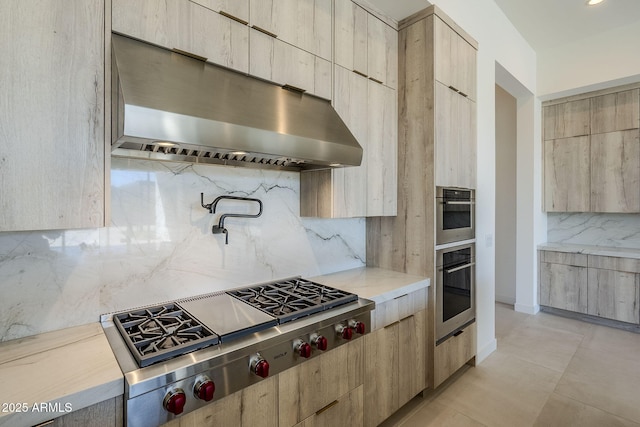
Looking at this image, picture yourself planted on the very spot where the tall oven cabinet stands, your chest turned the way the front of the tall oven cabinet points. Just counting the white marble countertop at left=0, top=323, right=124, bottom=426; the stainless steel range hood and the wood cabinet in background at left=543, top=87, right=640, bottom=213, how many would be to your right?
2

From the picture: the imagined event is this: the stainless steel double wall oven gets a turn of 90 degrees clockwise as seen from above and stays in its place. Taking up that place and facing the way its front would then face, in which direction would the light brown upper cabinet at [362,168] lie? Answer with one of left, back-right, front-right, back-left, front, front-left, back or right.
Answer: front

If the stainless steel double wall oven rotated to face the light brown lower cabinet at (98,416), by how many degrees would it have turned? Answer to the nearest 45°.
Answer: approximately 90° to its right

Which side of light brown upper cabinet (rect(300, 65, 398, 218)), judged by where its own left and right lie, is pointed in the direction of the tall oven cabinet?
left

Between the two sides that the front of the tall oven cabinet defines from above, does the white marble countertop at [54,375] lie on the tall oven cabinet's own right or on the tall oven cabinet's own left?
on the tall oven cabinet's own right

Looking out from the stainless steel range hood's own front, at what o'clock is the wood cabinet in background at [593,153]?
The wood cabinet in background is roughly at 10 o'clock from the stainless steel range hood.

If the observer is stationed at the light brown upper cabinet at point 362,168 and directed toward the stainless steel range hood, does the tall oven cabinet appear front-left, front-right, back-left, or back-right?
back-left

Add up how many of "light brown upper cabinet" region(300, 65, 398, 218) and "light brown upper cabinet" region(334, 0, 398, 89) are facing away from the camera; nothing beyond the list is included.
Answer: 0

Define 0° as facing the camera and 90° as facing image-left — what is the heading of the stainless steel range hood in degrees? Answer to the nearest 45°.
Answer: approximately 315°

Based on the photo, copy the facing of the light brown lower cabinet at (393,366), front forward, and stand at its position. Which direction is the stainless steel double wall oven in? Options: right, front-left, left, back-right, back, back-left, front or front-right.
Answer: left

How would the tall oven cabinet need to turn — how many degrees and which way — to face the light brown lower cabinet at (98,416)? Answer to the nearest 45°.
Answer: approximately 90° to its right
